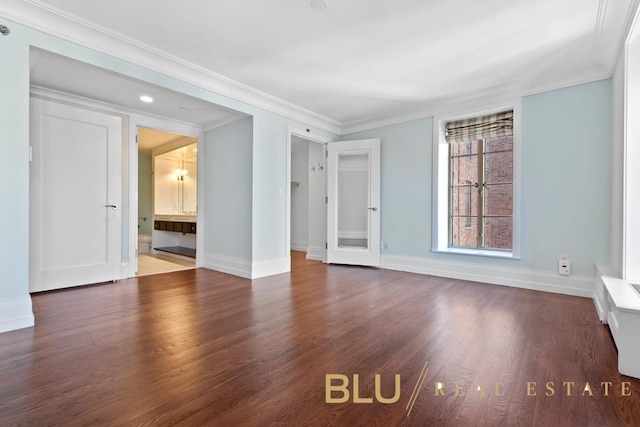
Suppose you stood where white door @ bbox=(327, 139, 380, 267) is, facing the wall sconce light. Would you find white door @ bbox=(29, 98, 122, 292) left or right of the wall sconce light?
left

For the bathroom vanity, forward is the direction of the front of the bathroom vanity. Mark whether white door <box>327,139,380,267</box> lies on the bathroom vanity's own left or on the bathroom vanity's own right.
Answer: on the bathroom vanity's own left

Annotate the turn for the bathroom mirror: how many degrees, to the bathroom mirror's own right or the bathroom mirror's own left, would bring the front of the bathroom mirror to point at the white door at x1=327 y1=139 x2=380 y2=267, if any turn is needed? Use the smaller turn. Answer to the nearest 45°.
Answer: approximately 90° to the bathroom mirror's own left
